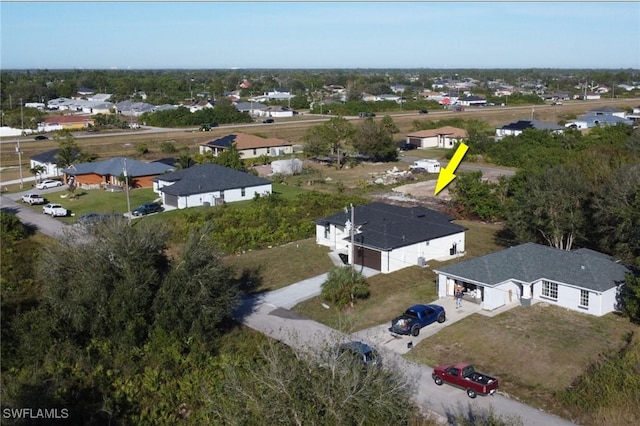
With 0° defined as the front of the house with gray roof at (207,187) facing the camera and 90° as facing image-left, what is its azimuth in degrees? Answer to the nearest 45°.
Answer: approximately 45°

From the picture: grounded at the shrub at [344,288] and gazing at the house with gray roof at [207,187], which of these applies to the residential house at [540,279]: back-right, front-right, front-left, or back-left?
back-right

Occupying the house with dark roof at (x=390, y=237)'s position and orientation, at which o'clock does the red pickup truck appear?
The red pickup truck is roughly at 10 o'clock from the house with dark roof.

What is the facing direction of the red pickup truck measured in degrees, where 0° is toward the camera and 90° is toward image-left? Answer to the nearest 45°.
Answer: approximately 135°

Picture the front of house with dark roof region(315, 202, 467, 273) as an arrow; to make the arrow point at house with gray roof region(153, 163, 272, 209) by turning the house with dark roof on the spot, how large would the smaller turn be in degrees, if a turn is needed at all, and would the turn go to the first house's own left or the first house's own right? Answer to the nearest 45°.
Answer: approximately 90° to the first house's own right

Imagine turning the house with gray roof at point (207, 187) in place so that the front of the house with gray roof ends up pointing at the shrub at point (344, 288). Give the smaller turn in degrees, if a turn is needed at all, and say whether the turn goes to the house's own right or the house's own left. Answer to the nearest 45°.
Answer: approximately 45° to the house's own left

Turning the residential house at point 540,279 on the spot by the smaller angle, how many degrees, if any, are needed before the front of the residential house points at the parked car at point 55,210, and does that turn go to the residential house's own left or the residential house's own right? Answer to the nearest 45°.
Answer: approximately 45° to the residential house's own right

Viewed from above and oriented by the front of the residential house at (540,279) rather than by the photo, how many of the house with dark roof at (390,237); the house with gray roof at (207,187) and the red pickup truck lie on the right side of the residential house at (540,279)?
2

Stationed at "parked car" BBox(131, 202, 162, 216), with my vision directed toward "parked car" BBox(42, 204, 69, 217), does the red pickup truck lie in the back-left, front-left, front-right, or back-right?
back-left
